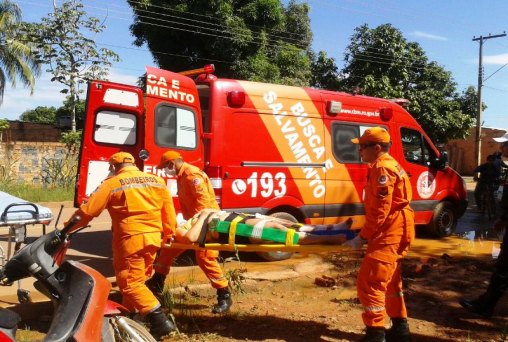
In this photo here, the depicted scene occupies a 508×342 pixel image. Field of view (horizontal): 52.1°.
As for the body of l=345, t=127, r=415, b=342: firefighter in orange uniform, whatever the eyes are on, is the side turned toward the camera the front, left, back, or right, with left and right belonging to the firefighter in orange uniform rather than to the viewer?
left

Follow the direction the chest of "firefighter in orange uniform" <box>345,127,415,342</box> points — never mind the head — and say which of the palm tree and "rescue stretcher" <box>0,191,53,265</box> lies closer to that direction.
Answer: the rescue stretcher

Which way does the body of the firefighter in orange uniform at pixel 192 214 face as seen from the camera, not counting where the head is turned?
to the viewer's left

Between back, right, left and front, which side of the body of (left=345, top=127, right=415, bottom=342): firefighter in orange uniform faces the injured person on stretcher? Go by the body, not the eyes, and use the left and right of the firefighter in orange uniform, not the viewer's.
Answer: front

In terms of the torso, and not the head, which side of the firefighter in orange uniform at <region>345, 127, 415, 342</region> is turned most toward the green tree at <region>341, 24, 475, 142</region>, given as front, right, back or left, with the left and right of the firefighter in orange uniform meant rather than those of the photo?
right

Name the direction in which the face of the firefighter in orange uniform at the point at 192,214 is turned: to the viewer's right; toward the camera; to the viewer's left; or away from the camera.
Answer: to the viewer's left

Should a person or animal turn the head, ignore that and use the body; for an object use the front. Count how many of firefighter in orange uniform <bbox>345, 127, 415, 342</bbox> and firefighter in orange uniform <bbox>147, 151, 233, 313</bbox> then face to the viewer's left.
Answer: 2

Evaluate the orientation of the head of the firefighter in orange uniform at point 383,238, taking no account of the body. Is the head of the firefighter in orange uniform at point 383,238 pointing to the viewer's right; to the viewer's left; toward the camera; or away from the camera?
to the viewer's left
